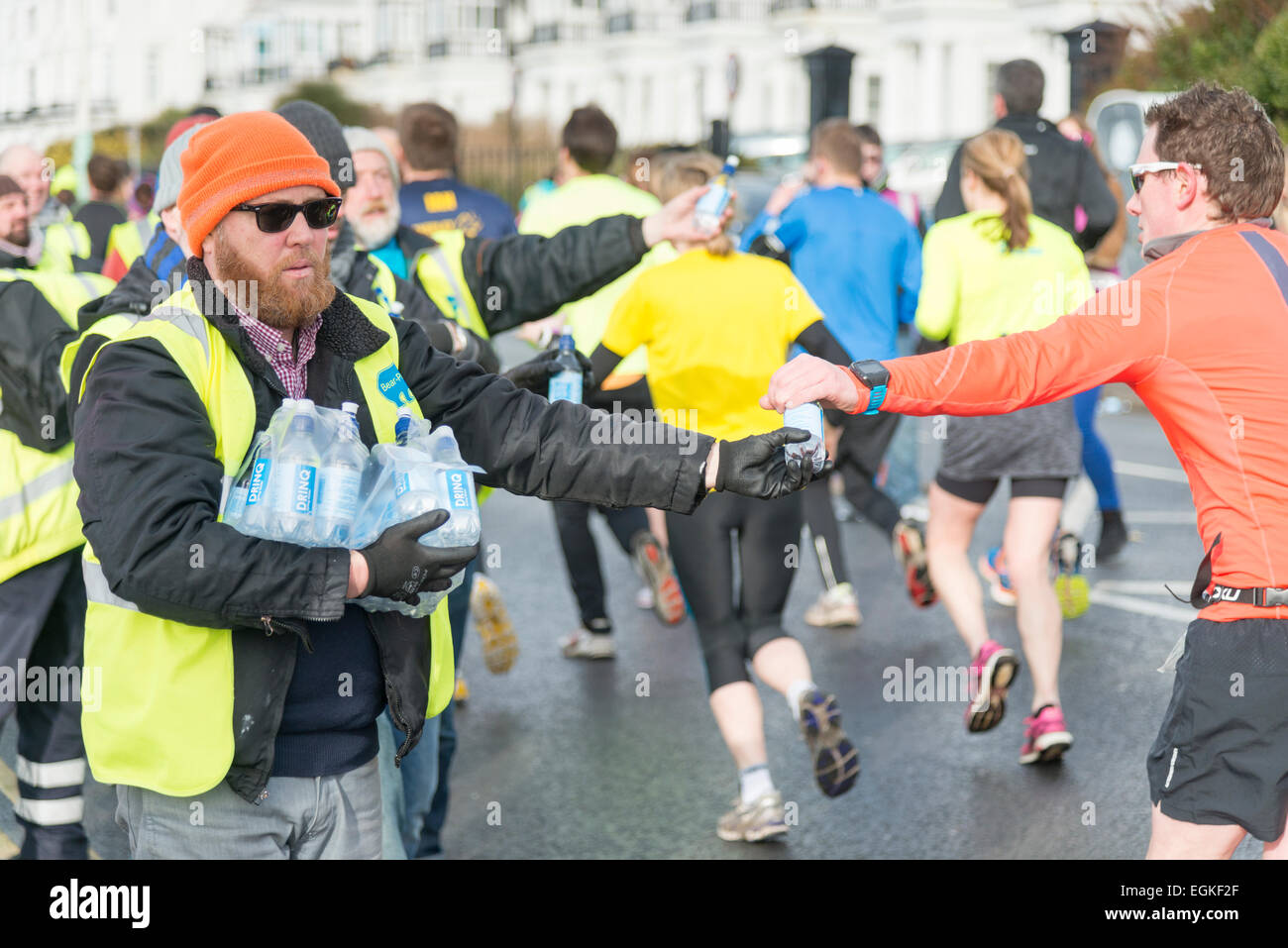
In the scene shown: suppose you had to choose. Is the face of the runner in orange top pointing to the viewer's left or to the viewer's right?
to the viewer's left

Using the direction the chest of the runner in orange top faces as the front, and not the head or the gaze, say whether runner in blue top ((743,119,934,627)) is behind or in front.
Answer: in front

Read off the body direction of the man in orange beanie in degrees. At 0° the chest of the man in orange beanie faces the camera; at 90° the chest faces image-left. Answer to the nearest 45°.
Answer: approximately 315°

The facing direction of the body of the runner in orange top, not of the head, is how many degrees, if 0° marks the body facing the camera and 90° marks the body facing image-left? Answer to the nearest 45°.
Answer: approximately 135°

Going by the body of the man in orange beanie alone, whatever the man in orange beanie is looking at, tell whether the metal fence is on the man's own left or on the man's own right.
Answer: on the man's own left

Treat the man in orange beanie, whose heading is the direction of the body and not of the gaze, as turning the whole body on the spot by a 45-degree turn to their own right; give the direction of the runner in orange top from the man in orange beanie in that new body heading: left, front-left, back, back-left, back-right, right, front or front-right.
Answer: left

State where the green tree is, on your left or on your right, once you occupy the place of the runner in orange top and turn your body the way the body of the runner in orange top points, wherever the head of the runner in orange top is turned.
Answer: on your right

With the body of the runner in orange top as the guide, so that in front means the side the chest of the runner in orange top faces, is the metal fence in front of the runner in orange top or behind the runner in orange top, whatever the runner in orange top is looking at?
in front

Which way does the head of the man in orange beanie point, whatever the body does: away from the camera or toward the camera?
toward the camera

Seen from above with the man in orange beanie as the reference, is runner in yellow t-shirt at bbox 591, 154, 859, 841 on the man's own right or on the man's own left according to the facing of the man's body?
on the man's own left

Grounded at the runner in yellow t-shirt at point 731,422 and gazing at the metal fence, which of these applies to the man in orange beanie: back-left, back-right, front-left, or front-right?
back-left
